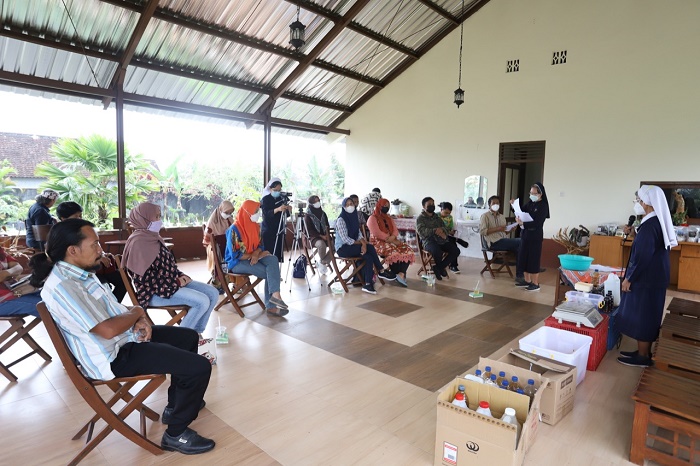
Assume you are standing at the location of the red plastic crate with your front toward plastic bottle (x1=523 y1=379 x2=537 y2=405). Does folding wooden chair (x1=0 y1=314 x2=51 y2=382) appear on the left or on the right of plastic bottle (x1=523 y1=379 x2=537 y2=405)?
right

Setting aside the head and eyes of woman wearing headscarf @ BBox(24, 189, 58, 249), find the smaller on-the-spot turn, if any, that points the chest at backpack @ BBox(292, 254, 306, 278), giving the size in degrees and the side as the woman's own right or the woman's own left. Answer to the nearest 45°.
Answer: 0° — they already face it

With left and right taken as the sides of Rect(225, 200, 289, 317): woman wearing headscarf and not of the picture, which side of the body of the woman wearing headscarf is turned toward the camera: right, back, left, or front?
right

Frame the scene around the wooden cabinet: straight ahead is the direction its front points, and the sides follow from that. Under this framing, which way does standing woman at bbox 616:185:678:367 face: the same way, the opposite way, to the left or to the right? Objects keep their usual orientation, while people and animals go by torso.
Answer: to the right

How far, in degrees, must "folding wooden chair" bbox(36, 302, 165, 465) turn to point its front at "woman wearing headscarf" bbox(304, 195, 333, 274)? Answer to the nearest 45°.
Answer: approximately 45° to its left

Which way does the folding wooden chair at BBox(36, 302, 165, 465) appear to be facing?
to the viewer's right

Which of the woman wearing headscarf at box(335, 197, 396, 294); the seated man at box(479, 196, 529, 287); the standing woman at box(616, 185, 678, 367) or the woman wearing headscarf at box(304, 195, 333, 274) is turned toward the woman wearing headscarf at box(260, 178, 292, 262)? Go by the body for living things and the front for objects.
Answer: the standing woman

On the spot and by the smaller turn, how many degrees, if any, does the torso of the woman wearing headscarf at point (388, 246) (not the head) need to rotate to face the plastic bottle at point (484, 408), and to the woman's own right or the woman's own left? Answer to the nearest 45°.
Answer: approximately 45° to the woman's own right

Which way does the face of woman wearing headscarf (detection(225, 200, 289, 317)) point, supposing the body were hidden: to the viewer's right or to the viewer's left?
to the viewer's right

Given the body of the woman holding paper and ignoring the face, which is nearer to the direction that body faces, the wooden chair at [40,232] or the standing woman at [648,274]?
the wooden chair

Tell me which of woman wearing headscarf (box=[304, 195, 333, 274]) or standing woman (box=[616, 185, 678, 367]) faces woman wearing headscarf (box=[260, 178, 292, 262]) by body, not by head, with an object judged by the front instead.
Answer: the standing woman

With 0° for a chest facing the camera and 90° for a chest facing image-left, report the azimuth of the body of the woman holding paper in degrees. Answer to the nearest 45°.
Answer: approximately 45°
